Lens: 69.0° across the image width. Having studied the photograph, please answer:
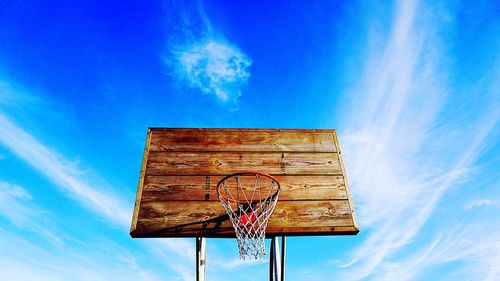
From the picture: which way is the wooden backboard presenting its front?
toward the camera
